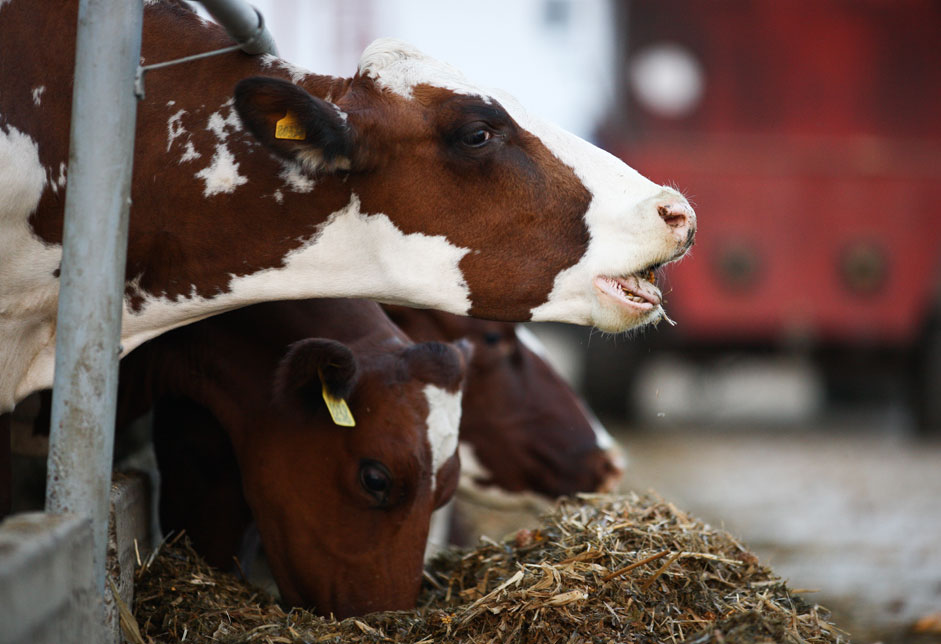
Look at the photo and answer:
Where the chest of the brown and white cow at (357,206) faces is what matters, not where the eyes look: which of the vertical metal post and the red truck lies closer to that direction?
the red truck

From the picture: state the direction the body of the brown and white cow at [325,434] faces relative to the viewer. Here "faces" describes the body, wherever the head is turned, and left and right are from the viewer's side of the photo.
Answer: facing the viewer and to the right of the viewer

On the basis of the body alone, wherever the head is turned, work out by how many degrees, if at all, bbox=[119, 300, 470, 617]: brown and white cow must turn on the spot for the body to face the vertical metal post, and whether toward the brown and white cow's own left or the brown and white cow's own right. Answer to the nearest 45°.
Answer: approximately 90° to the brown and white cow's own right

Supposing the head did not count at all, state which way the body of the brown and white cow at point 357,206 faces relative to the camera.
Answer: to the viewer's right

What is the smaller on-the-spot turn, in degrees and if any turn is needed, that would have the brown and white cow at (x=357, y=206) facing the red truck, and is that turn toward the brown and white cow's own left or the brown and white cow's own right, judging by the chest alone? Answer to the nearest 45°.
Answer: approximately 45° to the brown and white cow's own left

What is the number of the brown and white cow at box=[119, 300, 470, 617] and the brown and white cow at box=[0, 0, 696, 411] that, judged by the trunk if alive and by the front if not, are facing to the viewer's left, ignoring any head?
0
